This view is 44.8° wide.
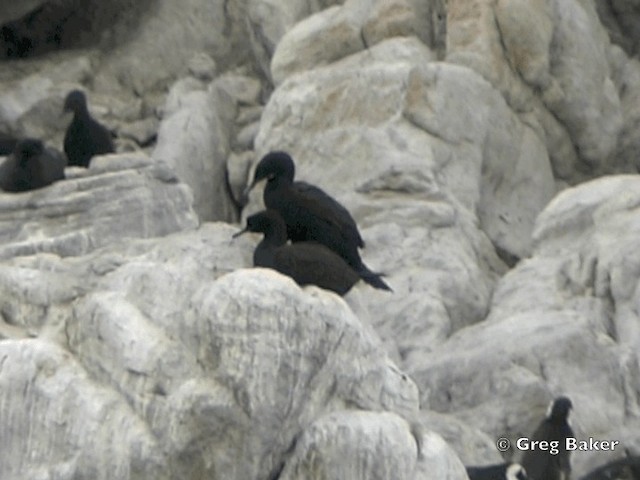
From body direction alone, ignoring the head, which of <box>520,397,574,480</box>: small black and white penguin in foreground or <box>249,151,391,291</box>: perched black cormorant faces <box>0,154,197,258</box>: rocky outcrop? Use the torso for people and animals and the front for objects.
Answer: the perched black cormorant

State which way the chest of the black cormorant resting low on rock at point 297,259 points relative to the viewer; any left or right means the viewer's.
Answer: facing to the left of the viewer

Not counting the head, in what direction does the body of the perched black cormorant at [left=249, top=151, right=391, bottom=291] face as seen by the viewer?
to the viewer's left

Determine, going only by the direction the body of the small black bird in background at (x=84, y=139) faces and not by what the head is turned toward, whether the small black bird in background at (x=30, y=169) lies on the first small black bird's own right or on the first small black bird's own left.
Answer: on the first small black bird's own left

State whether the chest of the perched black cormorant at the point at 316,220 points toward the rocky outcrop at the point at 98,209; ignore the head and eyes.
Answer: yes

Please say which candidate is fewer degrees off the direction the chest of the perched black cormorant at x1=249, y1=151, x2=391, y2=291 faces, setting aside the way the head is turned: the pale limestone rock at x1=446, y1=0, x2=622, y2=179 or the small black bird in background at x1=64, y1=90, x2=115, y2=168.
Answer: the small black bird in background

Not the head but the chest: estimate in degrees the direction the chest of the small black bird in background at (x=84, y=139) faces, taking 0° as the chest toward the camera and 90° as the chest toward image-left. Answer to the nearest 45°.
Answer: approximately 90°

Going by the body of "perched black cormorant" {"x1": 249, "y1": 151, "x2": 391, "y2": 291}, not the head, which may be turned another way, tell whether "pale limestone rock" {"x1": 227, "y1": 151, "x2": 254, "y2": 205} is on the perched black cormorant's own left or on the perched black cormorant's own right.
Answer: on the perched black cormorant's own right

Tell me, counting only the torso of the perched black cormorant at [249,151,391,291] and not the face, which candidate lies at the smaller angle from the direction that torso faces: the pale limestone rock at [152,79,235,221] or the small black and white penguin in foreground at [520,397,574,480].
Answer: the pale limestone rock

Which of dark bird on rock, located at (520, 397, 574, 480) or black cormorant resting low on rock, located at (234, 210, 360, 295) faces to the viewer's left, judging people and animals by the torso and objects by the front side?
the black cormorant resting low on rock
